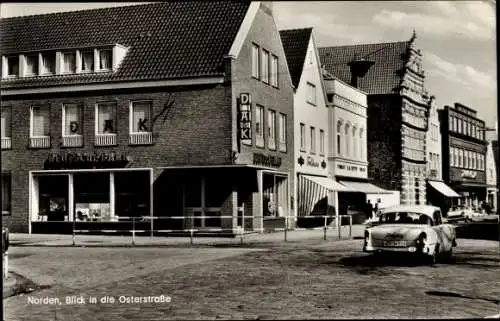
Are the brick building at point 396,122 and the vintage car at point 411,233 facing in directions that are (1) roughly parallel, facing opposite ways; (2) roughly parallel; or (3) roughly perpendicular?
roughly perpendicular

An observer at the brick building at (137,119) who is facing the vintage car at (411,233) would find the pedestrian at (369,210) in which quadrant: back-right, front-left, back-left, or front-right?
front-left

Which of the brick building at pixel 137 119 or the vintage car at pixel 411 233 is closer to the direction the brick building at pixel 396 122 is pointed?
the vintage car

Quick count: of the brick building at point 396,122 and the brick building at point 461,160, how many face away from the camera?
0

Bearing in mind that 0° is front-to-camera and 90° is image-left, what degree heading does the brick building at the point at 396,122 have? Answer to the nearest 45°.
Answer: approximately 315°

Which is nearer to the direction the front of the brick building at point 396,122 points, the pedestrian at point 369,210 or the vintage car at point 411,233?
the vintage car

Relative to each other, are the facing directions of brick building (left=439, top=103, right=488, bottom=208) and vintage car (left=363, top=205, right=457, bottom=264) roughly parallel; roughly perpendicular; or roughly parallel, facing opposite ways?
roughly perpendicular

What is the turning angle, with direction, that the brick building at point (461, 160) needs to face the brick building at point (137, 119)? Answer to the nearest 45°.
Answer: approximately 135° to its right

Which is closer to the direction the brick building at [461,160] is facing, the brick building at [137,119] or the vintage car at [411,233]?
the vintage car

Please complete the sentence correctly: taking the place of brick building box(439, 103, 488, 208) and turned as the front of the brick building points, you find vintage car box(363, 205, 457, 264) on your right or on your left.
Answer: on your right
